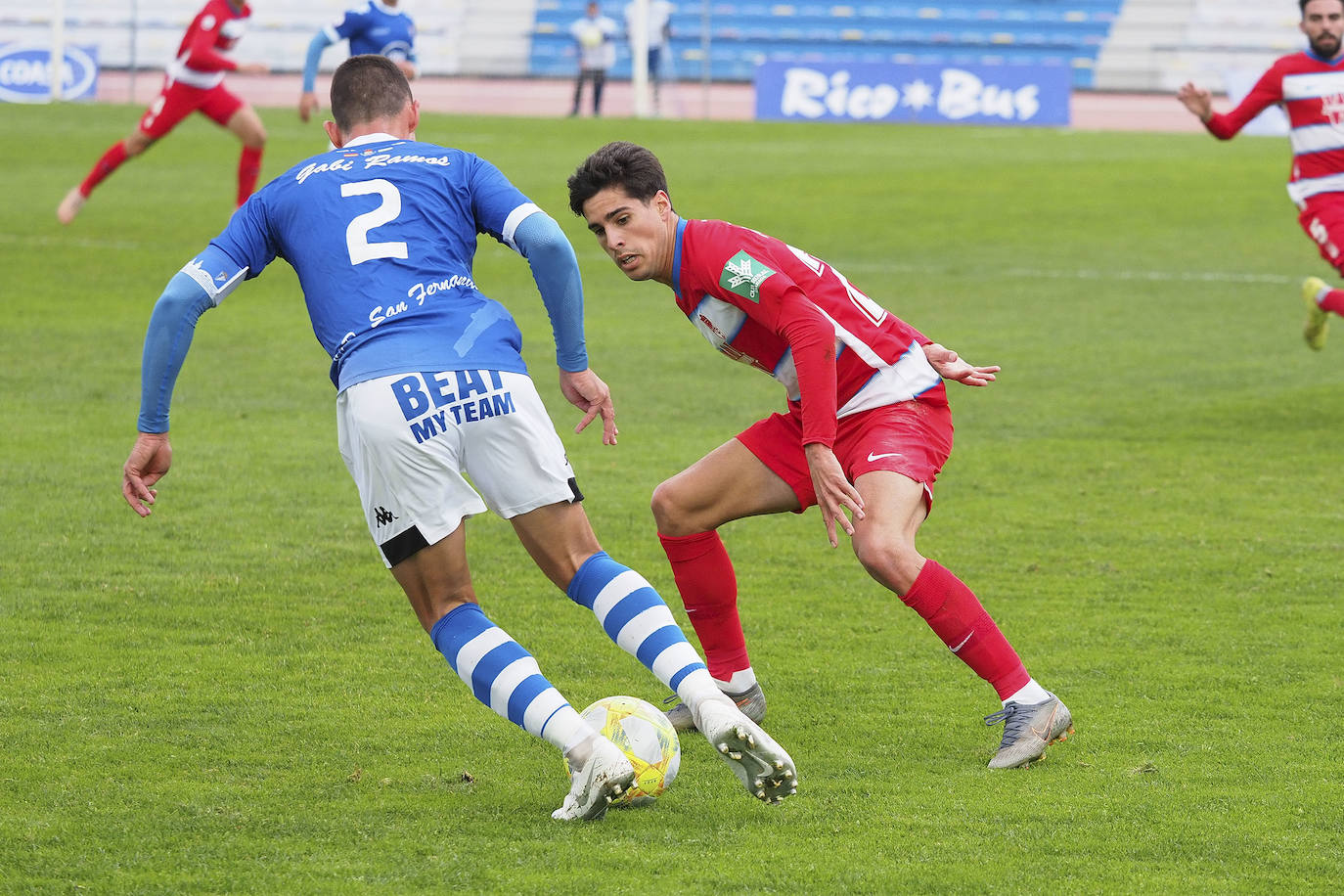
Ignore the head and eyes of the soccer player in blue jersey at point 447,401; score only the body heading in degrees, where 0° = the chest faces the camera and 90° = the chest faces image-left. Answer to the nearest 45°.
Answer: approximately 180°

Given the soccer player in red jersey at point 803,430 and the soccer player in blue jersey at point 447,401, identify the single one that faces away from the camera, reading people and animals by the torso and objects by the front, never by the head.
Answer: the soccer player in blue jersey

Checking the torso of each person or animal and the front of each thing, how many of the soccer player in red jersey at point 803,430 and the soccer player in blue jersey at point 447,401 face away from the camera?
1

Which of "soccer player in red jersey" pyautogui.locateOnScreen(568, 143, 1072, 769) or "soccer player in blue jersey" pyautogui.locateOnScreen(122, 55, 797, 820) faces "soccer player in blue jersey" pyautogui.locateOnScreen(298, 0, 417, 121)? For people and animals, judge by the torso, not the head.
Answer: "soccer player in blue jersey" pyautogui.locateOnScreen(122, 55, 797, 820)

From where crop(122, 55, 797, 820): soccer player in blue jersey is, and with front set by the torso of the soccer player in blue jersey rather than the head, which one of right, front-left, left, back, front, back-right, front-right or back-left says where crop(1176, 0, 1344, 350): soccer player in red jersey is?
front-right

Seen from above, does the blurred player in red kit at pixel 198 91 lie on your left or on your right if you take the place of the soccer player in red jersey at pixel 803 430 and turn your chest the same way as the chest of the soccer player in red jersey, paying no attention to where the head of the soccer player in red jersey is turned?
on your right

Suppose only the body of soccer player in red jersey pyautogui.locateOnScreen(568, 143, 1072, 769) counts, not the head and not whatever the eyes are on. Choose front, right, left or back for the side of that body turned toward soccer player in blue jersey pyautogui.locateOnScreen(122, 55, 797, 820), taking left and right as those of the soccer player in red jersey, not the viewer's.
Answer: front

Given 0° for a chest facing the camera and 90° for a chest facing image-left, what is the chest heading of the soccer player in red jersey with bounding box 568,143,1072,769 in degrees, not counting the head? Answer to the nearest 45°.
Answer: approximately 45°

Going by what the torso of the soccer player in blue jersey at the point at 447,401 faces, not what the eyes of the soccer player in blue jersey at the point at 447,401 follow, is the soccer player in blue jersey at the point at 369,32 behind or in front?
in front

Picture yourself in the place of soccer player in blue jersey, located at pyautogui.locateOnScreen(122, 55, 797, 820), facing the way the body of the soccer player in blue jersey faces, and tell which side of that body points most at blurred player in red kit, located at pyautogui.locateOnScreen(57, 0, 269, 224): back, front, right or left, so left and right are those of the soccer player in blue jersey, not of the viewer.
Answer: front

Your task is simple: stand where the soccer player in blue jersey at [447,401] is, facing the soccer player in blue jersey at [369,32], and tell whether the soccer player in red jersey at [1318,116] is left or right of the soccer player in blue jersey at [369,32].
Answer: right

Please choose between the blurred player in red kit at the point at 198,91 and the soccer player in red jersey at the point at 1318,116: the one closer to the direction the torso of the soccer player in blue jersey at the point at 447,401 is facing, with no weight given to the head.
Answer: the blurred player in red kit
